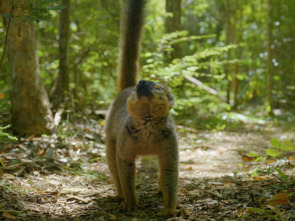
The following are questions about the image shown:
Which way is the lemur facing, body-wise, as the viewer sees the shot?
toward the camera

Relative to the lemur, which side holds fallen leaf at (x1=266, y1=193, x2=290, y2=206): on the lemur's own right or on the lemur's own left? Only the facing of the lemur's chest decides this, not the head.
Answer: on the lemur's own left

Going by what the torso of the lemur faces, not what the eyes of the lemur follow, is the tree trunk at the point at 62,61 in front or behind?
behind

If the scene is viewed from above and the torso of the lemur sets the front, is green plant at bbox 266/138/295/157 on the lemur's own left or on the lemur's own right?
on the lemur's own left

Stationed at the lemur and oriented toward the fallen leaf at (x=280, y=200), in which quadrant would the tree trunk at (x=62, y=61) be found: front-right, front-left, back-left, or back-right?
back-left

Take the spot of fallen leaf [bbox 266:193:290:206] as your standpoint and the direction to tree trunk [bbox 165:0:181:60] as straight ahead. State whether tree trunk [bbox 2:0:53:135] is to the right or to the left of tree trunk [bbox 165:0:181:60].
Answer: left

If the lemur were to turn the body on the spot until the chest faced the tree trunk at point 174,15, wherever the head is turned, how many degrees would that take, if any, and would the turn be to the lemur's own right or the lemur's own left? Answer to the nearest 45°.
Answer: approximately 180°
